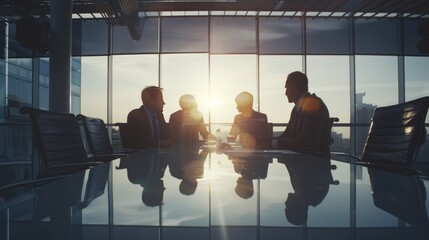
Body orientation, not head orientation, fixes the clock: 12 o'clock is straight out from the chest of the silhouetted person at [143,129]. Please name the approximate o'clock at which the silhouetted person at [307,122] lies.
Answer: the silhouetted person at [307,122] is roughly at 12 o'clock from the silhouetted person at [143,129].

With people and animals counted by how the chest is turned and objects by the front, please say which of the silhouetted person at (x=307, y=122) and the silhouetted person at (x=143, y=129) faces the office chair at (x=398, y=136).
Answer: the silhouetted person at (x=143, y=129)

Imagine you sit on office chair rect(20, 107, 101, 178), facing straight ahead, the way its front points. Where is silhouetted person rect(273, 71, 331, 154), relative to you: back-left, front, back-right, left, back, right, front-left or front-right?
front-left

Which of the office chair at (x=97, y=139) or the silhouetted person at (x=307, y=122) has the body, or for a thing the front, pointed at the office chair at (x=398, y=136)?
the office chair at (x=97, y=139)

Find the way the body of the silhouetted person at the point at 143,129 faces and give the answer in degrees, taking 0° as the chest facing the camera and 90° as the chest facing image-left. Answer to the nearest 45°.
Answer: approximately 315°

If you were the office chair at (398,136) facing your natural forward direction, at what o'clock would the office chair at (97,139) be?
the office chair at (97,139) is roughly at 1 o'clock from the office chair at (398,136).

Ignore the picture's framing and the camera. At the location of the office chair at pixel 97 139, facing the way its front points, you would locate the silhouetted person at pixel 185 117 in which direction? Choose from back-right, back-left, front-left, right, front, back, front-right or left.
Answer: left

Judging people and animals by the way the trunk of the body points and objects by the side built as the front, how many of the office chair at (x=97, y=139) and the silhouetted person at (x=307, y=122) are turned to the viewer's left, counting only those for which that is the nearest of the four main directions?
1

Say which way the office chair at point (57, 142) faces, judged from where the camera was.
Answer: facing the viewer and to the right of the viewer

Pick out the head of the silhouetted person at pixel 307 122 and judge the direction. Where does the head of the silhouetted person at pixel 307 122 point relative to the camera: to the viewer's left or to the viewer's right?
to the viewer's left

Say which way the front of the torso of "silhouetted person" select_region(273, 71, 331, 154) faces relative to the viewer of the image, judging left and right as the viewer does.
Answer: facing to the left of the viewer

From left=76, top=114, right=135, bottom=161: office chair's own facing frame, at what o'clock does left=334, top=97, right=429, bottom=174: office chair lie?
left=334, top=97, right=429, bottom=174: office chair is roughly at 12 o'clock from left=76, top=114, right=135, bottom=161: office chair.

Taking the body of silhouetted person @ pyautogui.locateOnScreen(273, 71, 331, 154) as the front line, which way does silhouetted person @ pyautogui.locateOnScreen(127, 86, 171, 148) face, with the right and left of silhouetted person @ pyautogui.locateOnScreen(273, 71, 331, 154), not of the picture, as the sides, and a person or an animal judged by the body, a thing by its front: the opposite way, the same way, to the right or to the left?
the opposite way

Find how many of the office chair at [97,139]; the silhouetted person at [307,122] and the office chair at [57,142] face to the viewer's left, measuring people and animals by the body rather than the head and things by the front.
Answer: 1

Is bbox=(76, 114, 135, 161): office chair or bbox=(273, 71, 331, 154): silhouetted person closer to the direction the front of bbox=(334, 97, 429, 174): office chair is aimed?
the office chair
